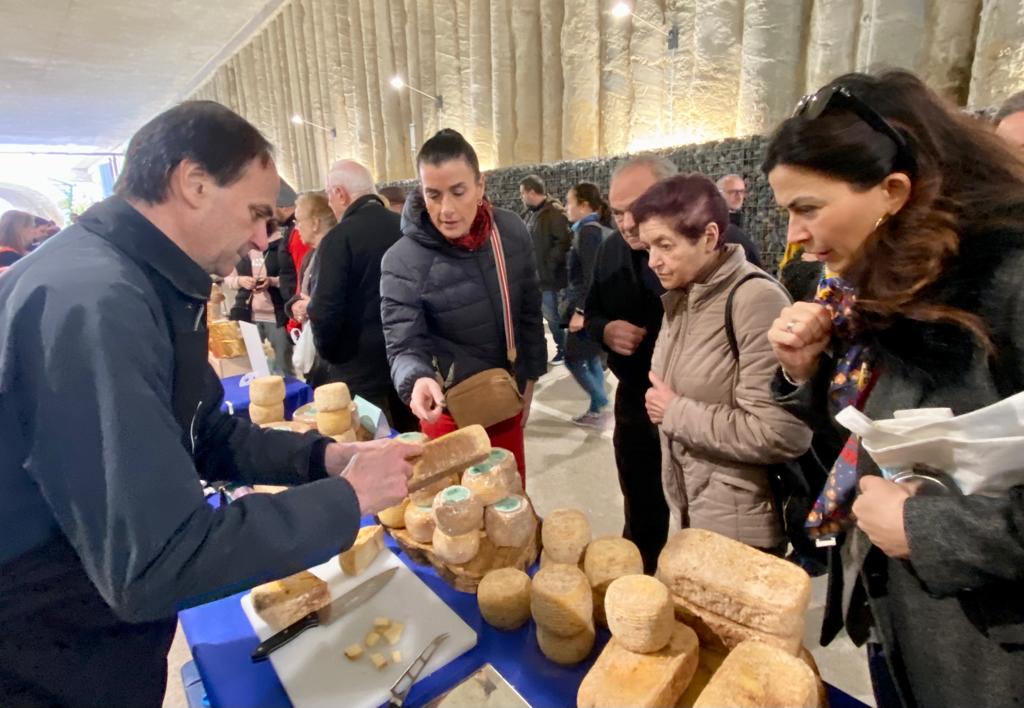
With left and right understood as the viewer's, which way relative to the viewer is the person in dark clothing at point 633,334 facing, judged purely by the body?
facing the viewer and to the left of the viewer

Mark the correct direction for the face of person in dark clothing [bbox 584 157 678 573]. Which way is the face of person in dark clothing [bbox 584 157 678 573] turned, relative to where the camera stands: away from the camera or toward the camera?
toward the camera

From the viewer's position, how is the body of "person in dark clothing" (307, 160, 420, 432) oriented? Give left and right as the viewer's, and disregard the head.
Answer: facing away from the viewer and to the left of the viewer

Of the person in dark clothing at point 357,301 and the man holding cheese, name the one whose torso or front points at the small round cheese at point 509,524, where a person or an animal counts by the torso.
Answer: the man holding cheese

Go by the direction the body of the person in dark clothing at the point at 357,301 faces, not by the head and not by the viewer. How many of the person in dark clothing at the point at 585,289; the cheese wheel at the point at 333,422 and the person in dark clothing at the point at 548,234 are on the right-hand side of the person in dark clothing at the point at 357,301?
2

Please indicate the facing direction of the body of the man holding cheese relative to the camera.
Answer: to the viewer's right

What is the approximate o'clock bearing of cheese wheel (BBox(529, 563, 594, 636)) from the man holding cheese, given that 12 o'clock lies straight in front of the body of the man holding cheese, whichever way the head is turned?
The cheese wheel is roughly at 1 o'clock from the man holding cheese.

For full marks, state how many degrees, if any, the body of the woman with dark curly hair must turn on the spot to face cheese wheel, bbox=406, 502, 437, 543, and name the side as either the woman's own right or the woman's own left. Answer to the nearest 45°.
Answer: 0° — they already face it

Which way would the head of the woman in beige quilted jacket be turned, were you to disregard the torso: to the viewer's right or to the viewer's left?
to the viewer's left

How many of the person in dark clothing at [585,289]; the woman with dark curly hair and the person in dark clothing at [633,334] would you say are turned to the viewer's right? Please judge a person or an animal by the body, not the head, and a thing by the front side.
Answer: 0

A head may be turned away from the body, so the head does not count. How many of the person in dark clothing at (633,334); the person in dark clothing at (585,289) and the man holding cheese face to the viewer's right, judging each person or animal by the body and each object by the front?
1

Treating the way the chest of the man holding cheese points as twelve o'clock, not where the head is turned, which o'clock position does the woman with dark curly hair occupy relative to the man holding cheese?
The woman with dark curly hair is roughly at 1 o'clock from the man holding cheese.

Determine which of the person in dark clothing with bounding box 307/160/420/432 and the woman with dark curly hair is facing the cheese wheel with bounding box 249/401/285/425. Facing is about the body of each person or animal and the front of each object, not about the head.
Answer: the woman with dark curly hair

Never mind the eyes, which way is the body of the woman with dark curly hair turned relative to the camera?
to the viewer's left
